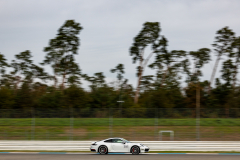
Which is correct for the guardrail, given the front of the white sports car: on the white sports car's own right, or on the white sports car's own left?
on the white sports car's own left

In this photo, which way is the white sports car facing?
to the viewer's right

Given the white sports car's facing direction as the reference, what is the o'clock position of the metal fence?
The metal fence is roughly at 9 o'clock from the white sports car.

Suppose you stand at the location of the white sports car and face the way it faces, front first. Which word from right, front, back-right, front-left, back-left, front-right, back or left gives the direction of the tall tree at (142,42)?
left
